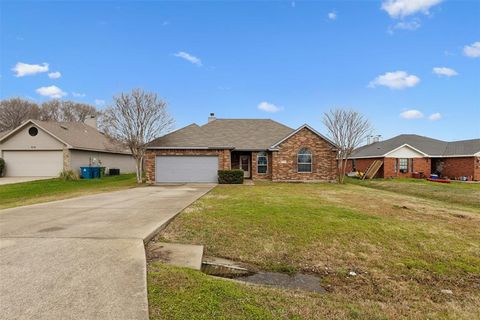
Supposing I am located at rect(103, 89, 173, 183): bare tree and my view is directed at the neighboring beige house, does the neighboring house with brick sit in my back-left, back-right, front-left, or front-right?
back-right

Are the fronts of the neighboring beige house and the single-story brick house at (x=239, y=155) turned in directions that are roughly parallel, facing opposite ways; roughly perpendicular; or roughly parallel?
roughly parallel

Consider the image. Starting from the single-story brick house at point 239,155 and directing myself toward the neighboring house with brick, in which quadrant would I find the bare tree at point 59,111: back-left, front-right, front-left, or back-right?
back-left

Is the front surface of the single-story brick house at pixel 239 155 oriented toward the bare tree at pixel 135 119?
no

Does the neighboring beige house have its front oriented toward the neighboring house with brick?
no

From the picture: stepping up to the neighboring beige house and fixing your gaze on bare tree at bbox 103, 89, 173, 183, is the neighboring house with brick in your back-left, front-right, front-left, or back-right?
front-left

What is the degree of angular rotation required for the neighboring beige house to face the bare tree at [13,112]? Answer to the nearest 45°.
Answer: approximately 135° to its right

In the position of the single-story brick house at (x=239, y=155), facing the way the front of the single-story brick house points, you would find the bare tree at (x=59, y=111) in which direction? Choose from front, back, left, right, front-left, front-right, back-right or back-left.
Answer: back-right

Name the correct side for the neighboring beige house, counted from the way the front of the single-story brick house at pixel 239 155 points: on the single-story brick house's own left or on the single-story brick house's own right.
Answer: on the single-story brick house's own right

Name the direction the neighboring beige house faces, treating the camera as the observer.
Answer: facing the viewer and to the left of the viewer

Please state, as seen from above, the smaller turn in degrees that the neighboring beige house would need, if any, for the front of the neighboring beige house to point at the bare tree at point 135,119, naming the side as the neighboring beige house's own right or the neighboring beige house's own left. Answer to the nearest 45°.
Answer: approximately 90° to the neighboring beige house's own left

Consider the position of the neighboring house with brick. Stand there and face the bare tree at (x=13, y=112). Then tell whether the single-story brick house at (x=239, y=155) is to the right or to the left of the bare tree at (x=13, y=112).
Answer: left

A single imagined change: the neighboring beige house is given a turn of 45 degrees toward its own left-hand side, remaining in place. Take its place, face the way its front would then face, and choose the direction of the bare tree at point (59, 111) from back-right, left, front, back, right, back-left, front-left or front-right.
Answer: back

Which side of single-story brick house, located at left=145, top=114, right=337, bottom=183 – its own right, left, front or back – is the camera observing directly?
front

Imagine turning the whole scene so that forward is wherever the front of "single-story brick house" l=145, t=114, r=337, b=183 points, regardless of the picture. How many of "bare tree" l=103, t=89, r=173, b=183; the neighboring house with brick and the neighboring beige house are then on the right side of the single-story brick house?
2

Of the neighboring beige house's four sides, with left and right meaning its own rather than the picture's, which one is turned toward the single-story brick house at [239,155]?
left

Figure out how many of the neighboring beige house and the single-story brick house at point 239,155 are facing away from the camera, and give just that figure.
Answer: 0
